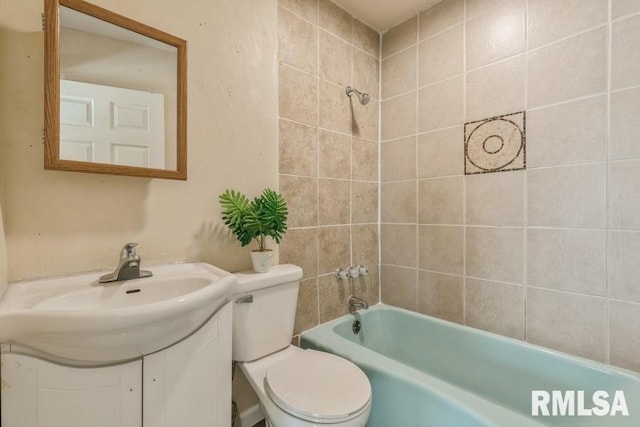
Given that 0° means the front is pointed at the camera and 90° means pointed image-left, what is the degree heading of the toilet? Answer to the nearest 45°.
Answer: approximately 315°

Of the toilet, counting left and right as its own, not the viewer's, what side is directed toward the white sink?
right
